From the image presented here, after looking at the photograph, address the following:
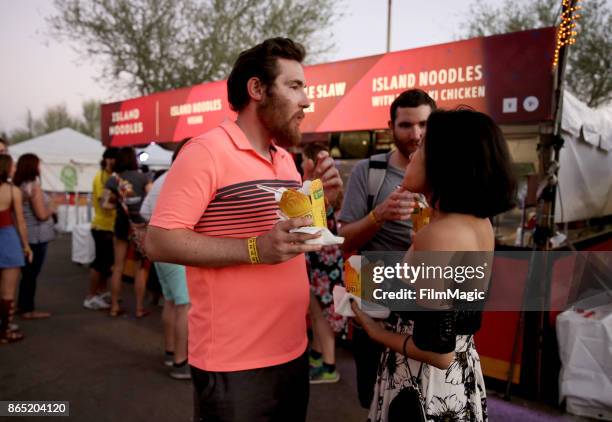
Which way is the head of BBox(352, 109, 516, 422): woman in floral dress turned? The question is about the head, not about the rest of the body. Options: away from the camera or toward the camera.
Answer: away from the camera

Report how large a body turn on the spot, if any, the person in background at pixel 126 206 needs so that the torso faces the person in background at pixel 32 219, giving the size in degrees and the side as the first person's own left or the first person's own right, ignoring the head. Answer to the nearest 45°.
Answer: approximately 90° to the first person's own left

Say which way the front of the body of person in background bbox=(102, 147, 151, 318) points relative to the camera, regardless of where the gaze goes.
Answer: away from the camera

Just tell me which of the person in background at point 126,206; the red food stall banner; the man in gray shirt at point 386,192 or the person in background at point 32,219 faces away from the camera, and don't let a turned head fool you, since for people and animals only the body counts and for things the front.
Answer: the person in background at point 126,206

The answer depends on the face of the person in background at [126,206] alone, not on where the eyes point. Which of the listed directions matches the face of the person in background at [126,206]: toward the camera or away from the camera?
away from the camera

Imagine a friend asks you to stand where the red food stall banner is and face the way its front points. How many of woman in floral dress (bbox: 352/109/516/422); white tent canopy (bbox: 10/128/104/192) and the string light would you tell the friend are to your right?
1

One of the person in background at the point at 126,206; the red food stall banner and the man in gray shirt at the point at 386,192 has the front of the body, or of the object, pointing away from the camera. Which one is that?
the person in background

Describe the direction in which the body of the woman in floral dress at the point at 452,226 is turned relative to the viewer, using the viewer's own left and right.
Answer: facing away from the viewer and to the left of the viewer

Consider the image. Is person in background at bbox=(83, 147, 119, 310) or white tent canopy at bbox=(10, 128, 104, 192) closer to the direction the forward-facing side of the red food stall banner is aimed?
the person in background
